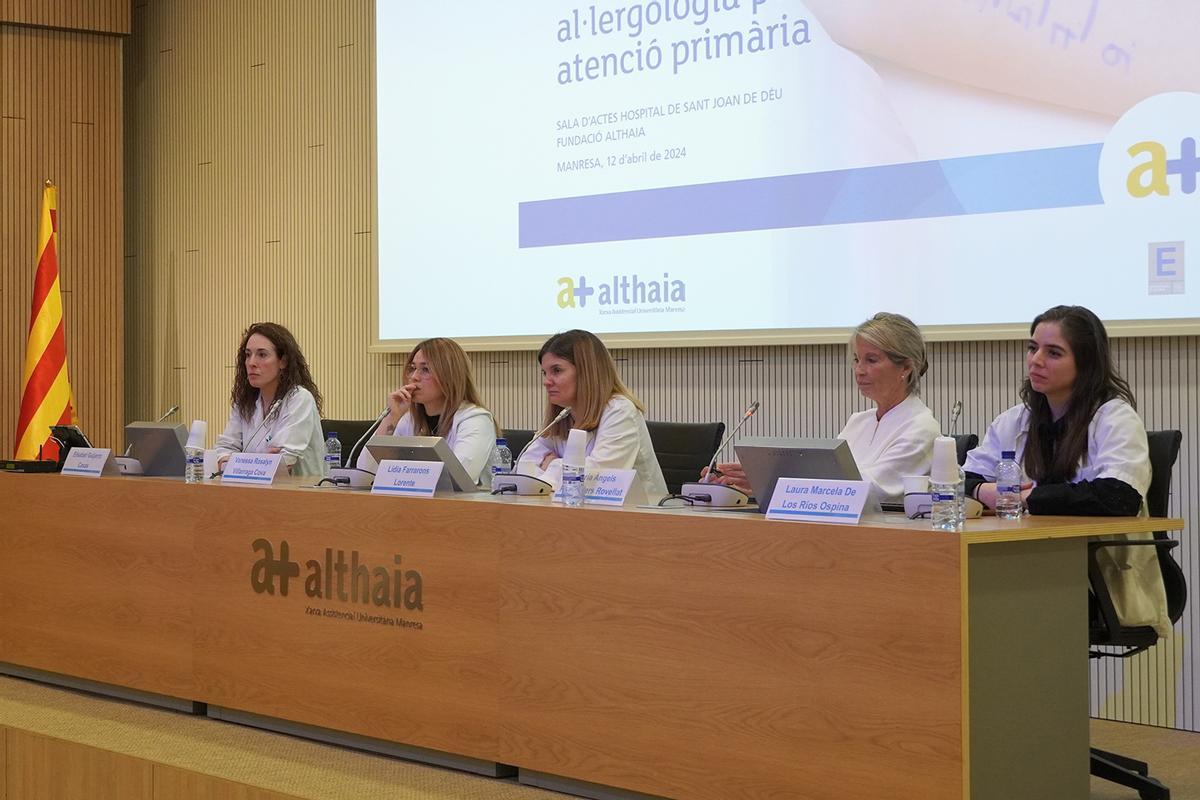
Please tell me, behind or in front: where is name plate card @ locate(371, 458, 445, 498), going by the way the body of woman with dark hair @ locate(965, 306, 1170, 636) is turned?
in front

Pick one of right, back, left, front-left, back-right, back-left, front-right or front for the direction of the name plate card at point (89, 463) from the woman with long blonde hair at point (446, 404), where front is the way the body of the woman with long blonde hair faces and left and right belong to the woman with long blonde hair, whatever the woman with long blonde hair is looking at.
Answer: front-right

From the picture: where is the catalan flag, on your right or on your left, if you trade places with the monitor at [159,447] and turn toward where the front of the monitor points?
on your left

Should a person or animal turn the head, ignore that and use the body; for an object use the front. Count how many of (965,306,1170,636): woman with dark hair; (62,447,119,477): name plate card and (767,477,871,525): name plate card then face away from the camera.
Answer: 0

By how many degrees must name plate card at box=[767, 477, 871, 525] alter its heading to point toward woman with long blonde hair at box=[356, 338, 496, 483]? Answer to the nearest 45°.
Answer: approximately 90° to its right

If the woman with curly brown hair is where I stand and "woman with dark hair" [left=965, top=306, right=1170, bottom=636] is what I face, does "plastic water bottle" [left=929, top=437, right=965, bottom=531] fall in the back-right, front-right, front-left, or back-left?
front-right

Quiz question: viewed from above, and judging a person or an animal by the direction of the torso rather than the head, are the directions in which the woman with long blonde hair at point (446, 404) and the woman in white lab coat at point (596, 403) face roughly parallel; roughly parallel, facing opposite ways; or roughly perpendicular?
roughly parallel

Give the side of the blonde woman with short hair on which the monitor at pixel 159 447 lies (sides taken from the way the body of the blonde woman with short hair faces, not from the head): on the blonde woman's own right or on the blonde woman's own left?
on the blonde woman's own right

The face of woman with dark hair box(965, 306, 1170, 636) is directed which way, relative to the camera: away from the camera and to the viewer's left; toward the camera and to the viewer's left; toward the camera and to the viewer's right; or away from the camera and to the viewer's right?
toward the camera and to the viewer's left

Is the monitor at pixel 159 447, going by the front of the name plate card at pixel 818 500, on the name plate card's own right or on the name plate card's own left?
on the name plate card's own right

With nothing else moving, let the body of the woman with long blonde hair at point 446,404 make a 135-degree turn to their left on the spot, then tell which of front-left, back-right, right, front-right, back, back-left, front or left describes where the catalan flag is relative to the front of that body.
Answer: back-left

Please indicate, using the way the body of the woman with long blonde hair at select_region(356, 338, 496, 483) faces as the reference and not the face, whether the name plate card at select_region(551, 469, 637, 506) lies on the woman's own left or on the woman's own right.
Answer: on the woman's own left

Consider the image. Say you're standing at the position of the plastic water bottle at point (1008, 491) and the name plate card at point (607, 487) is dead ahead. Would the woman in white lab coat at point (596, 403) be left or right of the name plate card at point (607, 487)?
right

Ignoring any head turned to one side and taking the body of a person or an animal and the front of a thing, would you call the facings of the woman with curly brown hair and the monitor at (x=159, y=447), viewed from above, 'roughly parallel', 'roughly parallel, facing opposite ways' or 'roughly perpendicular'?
roughly parallel, facing opposite ways

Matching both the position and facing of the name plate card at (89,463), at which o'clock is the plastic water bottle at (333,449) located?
The plastic water bottle is roughly at 8 o'clock from the name plate card.

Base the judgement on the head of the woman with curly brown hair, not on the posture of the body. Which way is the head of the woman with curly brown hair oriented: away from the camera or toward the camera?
toward the camera

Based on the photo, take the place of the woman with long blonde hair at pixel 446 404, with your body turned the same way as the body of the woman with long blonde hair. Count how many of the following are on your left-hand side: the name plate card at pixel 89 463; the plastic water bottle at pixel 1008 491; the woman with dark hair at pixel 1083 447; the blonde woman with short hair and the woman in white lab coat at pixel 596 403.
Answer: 4

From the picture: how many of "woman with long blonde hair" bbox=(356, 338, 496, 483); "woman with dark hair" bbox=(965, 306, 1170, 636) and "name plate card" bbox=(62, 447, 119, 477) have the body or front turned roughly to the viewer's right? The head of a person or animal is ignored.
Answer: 0

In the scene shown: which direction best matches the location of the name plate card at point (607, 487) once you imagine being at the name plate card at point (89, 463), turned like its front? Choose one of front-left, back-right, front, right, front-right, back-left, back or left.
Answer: left
